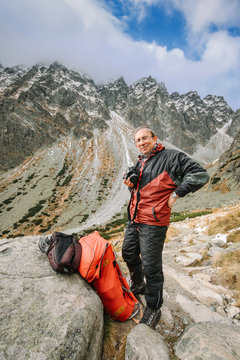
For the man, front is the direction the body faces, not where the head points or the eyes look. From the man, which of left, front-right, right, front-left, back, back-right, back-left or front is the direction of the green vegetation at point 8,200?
right

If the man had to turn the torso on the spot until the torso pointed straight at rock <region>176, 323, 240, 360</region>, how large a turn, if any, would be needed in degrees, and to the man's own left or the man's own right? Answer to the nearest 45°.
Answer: approximately 90° to the man's own left

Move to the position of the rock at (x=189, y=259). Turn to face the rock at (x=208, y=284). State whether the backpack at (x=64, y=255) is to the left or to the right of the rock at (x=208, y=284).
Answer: right

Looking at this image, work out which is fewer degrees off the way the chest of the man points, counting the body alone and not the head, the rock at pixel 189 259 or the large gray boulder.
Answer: the large gray boulder

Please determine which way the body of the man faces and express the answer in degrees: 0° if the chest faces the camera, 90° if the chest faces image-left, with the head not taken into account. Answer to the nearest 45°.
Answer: approximately 45°

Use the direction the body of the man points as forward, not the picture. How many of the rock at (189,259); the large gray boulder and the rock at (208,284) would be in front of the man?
1

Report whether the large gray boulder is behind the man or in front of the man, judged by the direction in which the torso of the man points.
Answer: in front
